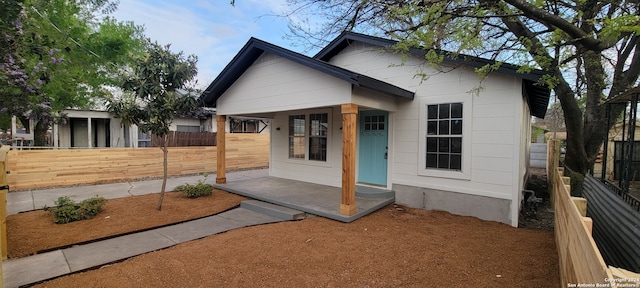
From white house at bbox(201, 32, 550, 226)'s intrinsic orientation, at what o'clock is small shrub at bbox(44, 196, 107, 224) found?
The small shrub is roughly at 1 o'clock from the white house.

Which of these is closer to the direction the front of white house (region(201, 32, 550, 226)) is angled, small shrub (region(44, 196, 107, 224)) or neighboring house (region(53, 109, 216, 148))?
the small shrub

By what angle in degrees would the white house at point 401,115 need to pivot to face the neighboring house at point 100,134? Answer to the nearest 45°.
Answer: approximately 45° to its right

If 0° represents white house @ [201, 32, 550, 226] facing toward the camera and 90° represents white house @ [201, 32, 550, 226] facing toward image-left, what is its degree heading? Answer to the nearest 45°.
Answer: approximately 45°

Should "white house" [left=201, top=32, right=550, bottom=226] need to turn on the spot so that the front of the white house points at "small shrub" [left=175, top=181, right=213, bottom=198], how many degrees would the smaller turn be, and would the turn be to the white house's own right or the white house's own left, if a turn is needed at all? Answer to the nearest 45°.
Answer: approximately 45° to the white house's own right

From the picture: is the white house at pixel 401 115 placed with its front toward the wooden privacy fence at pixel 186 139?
no

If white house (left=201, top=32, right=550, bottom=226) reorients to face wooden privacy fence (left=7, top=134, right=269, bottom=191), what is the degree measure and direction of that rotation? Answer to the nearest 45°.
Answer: approximately 45° to its right

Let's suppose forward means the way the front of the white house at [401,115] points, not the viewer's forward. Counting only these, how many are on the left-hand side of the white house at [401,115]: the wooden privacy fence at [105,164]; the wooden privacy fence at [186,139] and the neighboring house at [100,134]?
0
